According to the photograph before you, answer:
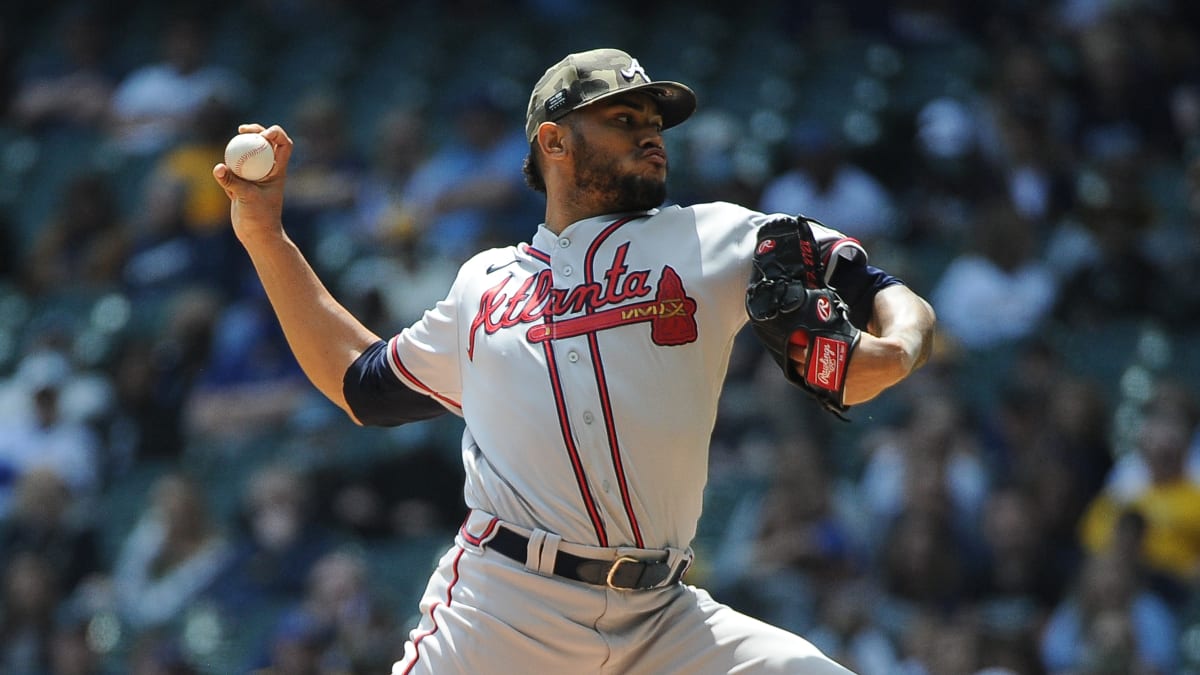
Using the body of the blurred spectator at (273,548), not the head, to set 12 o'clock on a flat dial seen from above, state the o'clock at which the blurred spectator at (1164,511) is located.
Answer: the blurred spectator at (1164,511) is roughly at 10 o'clock from the blurred spectator at (273,548).

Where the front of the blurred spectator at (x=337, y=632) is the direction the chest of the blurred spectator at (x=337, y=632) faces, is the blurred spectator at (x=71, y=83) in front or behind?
behind

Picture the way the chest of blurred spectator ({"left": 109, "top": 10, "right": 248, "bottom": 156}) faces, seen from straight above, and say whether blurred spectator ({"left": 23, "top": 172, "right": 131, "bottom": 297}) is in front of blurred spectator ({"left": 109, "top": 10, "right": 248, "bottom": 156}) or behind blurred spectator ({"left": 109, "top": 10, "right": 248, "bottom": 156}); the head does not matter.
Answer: in front

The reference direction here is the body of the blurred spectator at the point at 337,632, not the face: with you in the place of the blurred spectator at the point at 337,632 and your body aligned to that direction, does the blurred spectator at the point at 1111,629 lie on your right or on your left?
on your left

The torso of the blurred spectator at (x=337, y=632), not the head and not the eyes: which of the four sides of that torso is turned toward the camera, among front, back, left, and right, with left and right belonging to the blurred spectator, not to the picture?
front

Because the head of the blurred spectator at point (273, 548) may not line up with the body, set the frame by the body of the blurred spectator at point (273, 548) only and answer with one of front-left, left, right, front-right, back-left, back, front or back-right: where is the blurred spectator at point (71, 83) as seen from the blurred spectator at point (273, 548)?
back

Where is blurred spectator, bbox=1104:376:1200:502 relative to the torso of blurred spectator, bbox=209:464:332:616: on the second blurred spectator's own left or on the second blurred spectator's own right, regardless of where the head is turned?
on the second blurred spectator's own left

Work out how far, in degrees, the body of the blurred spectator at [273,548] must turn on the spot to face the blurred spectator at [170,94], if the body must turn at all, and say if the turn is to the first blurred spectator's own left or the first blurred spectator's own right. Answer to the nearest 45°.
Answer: approximately 180°

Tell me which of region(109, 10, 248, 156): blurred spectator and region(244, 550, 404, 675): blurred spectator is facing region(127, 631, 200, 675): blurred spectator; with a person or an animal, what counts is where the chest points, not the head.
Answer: region(109, 10, 248, 156): blurred spectator

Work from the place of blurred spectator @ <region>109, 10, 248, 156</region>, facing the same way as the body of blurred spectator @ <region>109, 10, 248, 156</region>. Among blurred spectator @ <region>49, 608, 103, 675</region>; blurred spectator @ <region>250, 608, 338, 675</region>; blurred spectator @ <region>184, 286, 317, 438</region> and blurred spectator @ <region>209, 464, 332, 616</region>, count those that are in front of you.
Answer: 4

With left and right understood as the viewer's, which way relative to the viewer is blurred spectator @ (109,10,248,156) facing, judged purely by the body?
facing the viewer

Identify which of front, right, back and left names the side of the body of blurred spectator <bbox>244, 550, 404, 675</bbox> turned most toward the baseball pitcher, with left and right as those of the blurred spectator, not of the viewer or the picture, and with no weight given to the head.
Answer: front

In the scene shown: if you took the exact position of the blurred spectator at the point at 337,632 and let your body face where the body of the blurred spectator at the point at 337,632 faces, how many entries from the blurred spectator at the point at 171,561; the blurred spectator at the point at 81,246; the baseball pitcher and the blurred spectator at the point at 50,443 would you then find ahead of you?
1

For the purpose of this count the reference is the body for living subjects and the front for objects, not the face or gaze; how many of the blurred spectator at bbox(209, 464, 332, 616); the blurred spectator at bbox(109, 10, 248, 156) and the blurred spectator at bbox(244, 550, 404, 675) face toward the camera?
3

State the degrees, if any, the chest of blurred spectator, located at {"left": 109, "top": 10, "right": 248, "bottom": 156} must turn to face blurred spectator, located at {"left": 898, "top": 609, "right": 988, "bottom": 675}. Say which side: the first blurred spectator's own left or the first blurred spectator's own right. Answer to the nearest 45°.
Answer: approximately 45° to the first blurred spectator's own left

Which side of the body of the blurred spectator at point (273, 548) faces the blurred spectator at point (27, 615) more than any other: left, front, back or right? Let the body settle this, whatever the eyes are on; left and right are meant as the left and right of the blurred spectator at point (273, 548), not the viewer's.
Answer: right

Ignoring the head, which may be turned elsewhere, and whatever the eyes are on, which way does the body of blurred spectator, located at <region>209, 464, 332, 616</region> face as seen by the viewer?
toward the camera

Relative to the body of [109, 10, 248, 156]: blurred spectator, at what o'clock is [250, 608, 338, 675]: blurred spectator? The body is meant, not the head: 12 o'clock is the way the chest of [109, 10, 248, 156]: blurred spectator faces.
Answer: [250, 608, 338, 675]: blurred spectator is roughly at 12 o'clock from [109, 10, 248, 156]: blurred spectator.
